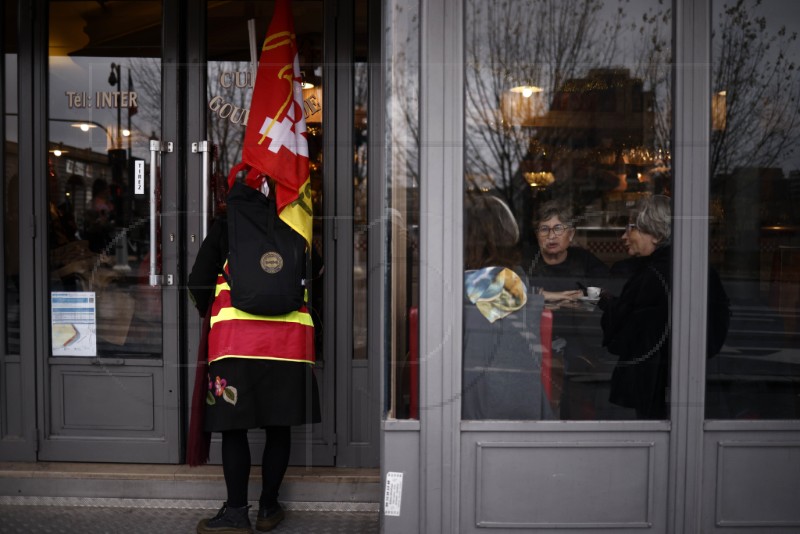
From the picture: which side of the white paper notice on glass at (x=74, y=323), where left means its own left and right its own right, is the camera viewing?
front

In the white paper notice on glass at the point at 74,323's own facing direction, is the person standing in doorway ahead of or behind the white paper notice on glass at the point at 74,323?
ahead

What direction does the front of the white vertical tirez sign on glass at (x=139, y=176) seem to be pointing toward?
toward the camera

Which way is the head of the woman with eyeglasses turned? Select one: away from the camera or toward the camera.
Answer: toward the camera

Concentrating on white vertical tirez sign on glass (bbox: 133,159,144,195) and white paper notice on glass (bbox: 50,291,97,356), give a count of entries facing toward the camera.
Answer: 2

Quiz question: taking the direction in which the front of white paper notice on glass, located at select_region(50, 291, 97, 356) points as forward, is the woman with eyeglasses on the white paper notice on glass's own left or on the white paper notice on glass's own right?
on the white paper notice on glass's own left

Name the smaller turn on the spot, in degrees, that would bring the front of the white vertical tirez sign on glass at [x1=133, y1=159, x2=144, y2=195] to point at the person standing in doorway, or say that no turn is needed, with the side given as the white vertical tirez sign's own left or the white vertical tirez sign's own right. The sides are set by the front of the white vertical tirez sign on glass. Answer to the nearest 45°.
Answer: approximately 45° to the white vertical tirez sign's own left

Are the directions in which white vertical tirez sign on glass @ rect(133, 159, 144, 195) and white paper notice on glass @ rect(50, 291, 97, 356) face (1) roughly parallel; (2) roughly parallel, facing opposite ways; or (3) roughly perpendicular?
roughly parallel
